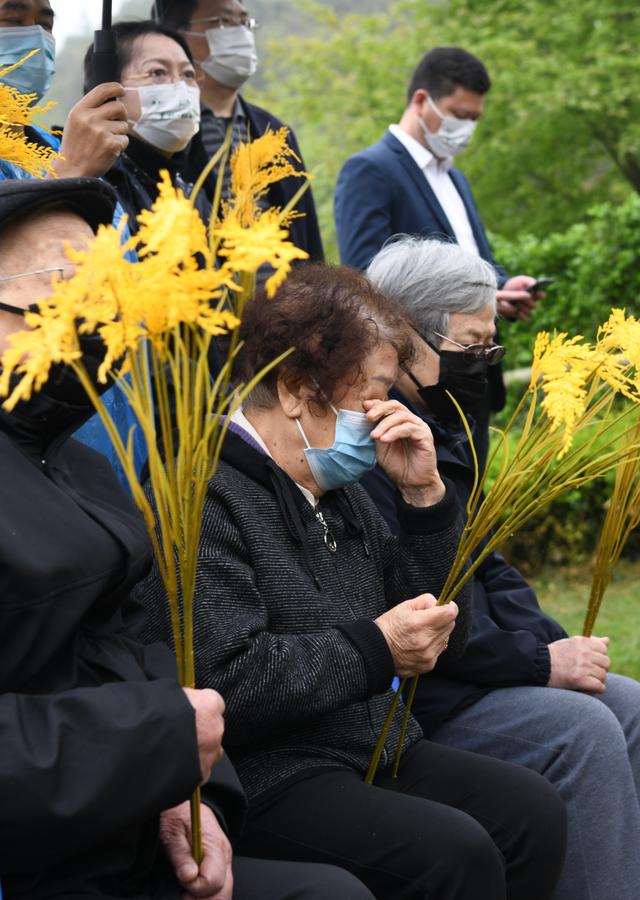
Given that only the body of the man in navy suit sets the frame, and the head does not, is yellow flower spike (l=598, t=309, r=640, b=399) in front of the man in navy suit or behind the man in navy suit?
in front

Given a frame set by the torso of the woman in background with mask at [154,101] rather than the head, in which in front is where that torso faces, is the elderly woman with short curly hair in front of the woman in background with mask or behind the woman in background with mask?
in front

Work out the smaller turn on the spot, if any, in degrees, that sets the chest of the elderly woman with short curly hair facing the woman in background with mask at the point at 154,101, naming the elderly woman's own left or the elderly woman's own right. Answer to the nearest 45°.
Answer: approximately 180°

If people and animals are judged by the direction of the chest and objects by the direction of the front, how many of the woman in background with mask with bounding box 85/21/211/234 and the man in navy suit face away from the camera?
0

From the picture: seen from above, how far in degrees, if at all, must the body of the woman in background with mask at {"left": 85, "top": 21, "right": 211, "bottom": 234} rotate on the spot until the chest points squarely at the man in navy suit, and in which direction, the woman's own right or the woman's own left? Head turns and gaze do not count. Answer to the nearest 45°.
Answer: approximately 90° to the woman's own left

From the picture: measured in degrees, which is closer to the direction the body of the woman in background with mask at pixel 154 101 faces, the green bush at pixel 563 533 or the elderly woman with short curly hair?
the elderly woman with short curly hair

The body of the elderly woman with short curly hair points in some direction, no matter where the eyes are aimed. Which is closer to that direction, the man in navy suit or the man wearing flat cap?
the man wearing flat cap

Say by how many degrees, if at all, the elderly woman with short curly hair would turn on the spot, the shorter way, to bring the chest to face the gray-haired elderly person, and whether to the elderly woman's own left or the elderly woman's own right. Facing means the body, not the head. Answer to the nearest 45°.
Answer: approximately 90° to the elderly woman's own left

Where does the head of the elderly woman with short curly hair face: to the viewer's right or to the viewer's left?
to the viewer's right

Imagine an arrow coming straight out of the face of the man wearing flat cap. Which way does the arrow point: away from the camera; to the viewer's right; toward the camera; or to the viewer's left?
to the viewer's right

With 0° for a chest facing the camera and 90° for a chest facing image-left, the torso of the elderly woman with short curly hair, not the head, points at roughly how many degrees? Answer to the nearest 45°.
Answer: approximately 315°
